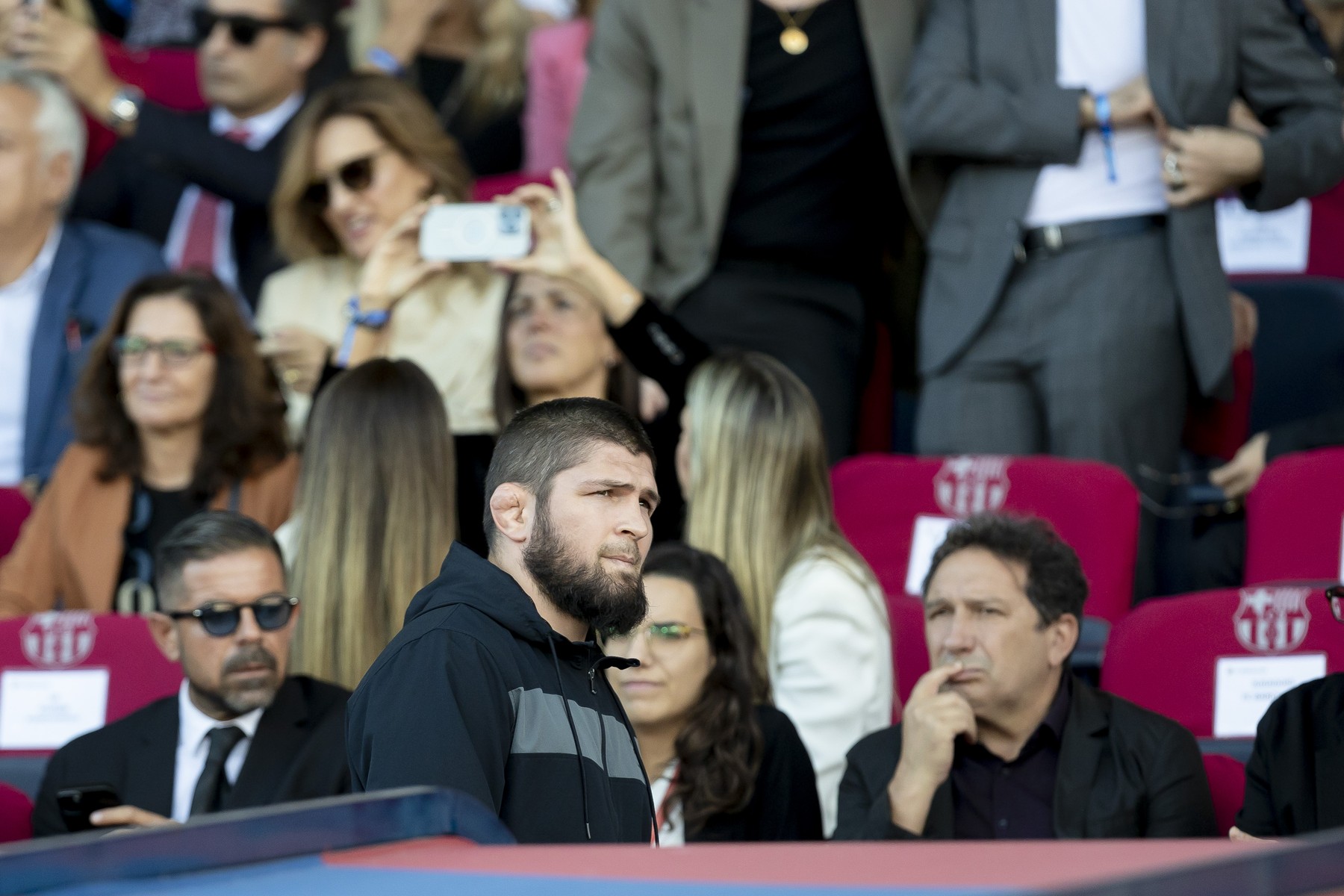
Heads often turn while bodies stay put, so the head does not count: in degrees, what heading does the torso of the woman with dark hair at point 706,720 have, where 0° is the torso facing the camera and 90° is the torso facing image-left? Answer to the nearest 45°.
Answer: approximately 45°

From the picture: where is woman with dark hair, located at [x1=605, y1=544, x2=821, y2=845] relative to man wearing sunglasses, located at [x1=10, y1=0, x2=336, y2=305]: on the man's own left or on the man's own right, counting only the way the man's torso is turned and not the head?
on the man's own left

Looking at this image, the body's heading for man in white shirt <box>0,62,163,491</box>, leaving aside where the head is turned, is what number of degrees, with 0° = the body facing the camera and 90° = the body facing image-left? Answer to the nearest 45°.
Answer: approximately 45°

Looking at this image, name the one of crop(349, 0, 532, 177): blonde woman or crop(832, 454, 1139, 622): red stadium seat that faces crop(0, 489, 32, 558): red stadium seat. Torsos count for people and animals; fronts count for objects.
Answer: the blonde woman

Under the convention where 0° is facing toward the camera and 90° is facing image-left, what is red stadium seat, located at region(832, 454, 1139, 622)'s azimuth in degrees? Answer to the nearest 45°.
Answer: approximately 0°

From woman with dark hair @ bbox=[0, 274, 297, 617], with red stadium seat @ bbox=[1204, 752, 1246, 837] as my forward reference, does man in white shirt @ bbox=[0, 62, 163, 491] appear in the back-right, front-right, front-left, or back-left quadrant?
back-left

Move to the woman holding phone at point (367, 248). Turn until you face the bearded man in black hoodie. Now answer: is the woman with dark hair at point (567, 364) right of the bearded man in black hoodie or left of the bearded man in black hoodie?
left

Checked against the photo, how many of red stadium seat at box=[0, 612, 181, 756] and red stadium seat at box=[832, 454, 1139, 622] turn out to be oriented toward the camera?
2

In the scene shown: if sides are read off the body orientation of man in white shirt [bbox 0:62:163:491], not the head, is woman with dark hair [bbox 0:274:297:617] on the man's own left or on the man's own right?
on the man's own left

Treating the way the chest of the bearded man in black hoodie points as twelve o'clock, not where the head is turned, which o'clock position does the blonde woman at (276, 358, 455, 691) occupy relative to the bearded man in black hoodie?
The blonde woman is roughly at 7 o'clock from the bearded man in black hoodie.
